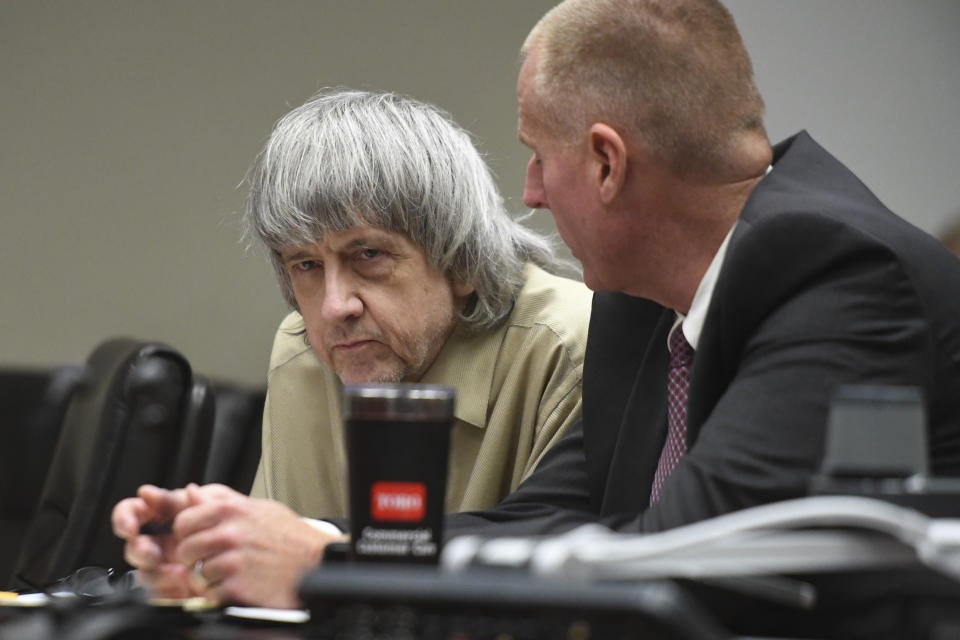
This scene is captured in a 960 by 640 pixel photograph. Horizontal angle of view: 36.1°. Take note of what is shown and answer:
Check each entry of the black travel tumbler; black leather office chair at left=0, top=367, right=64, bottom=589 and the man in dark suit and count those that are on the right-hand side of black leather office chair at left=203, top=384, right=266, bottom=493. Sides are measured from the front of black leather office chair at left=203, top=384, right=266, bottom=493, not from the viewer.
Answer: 1

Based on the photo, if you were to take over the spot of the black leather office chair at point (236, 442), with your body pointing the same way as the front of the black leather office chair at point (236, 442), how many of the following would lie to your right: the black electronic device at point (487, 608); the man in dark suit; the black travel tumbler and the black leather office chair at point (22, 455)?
1

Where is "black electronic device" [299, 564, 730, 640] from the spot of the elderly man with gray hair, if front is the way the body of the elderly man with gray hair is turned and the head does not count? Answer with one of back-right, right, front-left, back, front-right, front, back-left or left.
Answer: front-left

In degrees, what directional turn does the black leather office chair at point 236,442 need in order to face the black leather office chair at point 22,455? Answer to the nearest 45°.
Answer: approximately 90° to its right

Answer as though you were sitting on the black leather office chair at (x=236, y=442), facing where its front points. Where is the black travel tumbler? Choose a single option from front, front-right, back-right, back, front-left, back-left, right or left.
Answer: front-left

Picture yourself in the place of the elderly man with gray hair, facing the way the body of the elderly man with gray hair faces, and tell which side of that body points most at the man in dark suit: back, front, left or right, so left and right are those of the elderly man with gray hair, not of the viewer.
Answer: left

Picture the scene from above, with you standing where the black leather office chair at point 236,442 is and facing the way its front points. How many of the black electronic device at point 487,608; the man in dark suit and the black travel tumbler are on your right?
0

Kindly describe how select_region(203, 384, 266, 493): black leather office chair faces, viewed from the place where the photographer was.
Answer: facing the viewer and to the left of the viewer

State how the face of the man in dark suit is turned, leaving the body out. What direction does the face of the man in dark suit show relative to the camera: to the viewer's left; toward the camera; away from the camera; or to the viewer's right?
to the viewer's left

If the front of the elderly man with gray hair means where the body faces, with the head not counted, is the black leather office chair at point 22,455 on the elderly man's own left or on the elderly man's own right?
on the elderly man's own right
